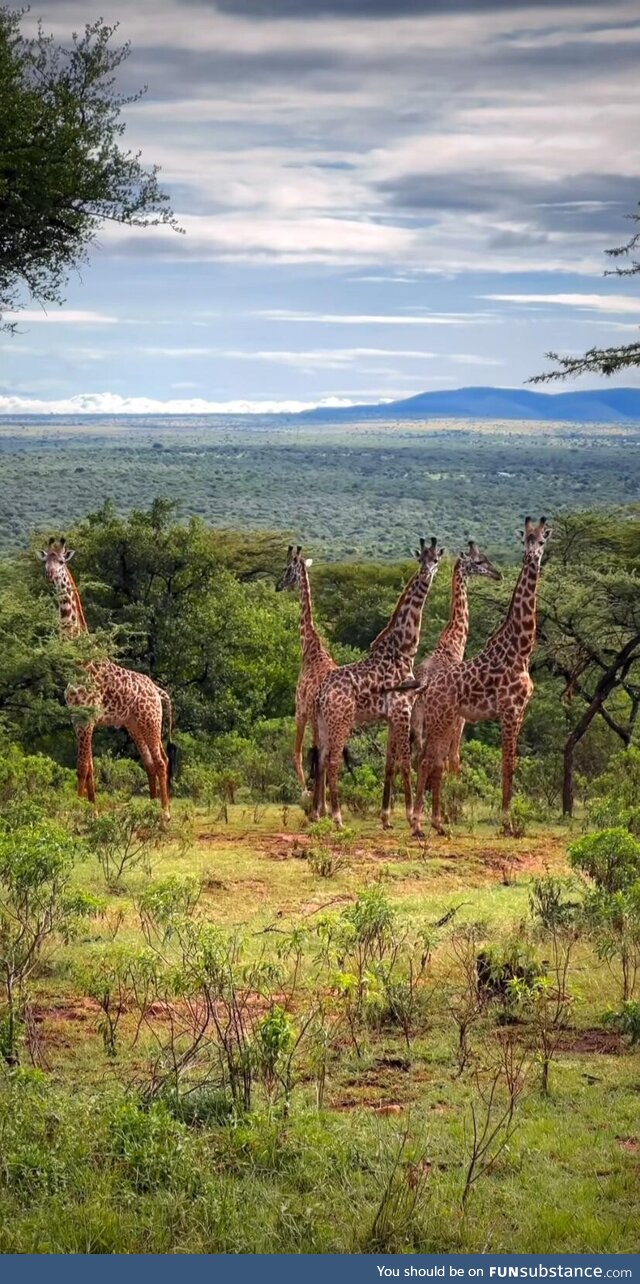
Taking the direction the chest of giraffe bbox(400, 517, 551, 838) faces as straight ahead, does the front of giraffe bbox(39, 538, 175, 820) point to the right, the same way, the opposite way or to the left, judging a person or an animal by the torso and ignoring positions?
the opposite way

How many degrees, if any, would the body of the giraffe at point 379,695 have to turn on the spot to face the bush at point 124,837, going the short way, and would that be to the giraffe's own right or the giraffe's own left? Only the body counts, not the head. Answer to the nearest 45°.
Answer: approximately 135° to the giraffe's own right

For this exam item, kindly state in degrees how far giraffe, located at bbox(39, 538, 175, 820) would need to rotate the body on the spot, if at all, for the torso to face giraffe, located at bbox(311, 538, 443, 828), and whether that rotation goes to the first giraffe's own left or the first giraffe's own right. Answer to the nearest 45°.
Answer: approximately 180°

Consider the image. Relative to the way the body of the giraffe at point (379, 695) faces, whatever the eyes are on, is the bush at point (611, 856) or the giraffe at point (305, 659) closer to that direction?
the bush

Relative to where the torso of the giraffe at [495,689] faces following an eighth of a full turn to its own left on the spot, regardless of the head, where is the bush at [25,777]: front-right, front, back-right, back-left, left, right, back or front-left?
back-left

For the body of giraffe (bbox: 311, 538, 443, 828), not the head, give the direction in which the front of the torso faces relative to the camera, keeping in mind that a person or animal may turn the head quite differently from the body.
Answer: to the viewer's right

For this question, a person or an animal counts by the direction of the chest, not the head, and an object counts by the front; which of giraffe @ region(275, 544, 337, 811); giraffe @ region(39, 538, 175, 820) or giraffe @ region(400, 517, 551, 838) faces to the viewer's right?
giraffe @ region(400, 517, 551, 838)

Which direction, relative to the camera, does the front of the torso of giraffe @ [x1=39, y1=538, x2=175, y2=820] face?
to the viewer's left

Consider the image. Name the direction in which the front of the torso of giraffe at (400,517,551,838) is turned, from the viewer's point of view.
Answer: to the viewer's right
